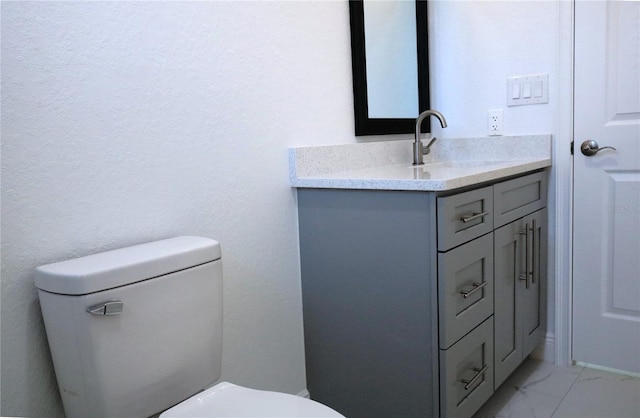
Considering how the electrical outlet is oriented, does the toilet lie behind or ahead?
ahead

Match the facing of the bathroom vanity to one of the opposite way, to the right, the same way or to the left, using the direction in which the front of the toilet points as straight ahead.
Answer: the same way

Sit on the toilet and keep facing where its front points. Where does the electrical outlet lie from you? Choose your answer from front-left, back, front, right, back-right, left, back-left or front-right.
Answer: left

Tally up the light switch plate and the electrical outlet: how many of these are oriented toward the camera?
2

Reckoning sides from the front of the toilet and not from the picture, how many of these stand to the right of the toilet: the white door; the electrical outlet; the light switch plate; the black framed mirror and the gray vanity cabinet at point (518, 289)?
0

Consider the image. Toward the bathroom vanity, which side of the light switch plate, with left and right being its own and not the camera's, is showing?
front

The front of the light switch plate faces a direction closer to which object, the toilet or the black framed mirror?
the toilet

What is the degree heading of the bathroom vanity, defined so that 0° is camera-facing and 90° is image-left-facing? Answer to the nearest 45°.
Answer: approximately 315°

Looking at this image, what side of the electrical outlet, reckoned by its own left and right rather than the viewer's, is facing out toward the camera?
front

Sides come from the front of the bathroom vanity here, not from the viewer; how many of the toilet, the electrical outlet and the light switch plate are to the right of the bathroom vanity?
1

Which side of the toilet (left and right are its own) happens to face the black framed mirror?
left

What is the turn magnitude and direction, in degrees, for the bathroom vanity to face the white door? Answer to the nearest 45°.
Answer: approximately 90° to its left
